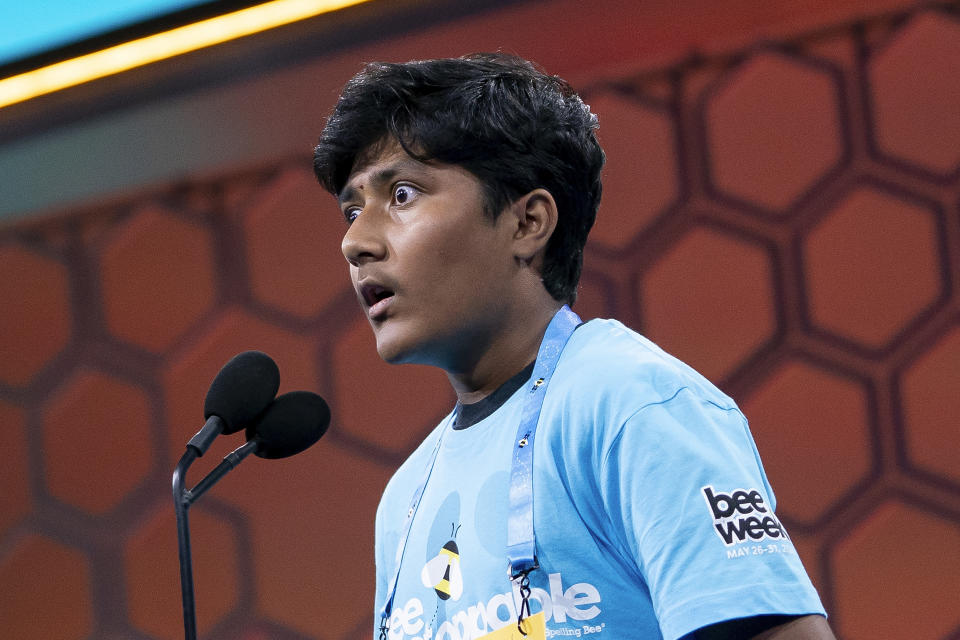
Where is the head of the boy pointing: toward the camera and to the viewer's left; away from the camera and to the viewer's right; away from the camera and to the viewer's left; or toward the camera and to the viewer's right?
toward the camera and to the viewer's left

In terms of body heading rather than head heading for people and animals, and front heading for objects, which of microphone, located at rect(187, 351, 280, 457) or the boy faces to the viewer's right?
the microphone

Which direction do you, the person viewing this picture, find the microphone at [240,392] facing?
facing to the right of the viewer

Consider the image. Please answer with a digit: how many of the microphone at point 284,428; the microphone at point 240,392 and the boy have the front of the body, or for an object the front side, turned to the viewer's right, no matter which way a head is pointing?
2

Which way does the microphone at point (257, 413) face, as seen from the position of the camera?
facing to the right of the viewer

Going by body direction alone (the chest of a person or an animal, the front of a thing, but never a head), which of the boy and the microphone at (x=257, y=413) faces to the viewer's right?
the microphone

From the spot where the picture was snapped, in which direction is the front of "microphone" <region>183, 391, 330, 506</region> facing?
facing to the right of the viewer

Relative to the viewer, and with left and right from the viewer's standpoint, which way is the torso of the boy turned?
facing the viewer and to the left of the viewer

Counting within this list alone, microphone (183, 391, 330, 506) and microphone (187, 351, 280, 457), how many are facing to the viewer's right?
2
